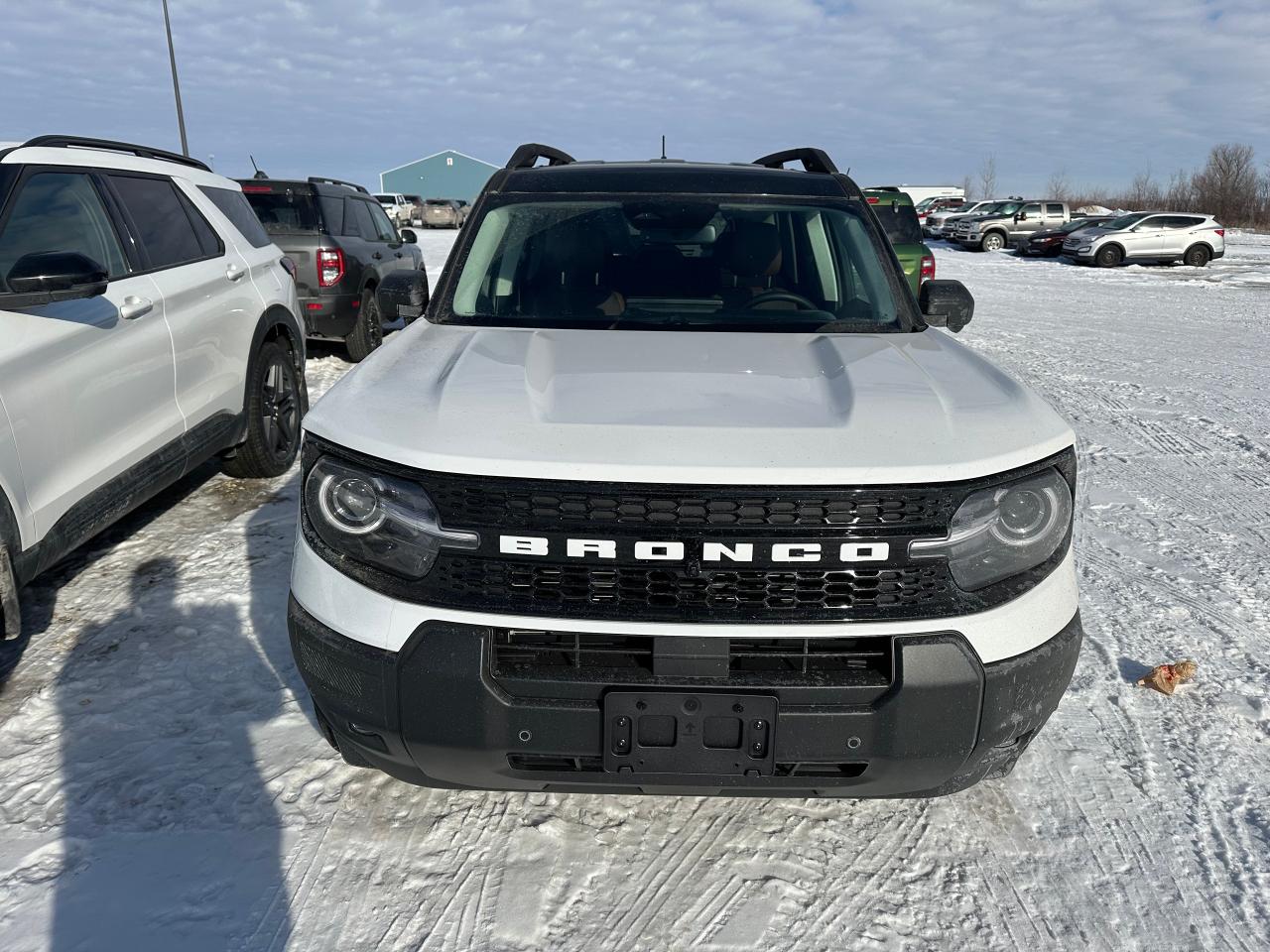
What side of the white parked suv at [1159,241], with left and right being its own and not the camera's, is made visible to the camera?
left

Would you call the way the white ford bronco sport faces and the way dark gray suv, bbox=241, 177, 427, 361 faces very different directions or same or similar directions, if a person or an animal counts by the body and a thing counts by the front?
very different directions

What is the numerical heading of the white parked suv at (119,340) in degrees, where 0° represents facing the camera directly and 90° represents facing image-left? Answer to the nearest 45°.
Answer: approximately 45°

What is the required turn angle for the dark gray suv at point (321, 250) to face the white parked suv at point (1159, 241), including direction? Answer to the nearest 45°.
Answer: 0° — it already faces it

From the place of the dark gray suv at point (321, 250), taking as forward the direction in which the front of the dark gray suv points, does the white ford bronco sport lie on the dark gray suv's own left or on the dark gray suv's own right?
on the dark gray suv's own right

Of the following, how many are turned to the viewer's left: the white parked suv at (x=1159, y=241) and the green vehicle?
1

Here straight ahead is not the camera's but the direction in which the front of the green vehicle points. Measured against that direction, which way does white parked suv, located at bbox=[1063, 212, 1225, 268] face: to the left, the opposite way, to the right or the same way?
to the left

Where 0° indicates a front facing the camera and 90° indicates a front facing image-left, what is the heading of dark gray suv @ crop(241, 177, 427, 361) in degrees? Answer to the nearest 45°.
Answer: approximately 225°

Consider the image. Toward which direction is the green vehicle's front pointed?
away from the camera

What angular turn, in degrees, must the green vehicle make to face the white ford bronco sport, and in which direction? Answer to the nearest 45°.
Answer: approximately 180°
